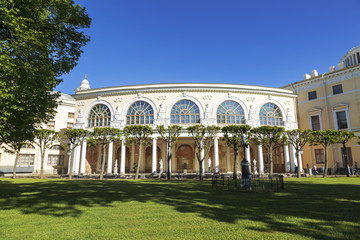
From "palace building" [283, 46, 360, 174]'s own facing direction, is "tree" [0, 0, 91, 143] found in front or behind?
in front
